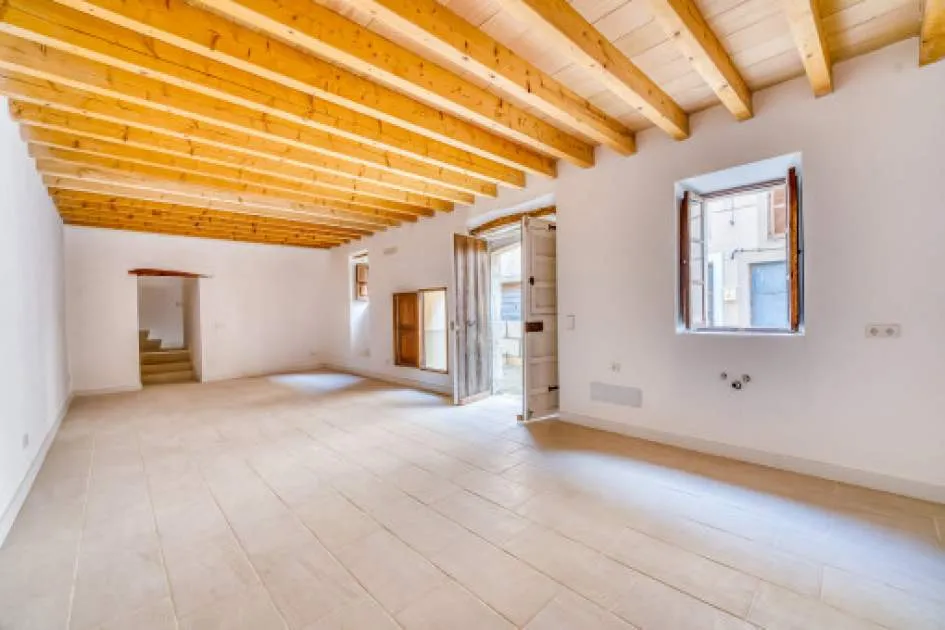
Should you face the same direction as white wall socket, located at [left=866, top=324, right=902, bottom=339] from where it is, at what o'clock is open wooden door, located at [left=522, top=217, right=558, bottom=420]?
The open wooden door is roughly at 3 o'clock from the white wall socket.

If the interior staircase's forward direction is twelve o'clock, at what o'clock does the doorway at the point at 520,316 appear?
The doorway is roughly at 11 o'clock from the interior staircase.

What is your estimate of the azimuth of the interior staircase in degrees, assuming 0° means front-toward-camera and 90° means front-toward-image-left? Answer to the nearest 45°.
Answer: approximately 0°

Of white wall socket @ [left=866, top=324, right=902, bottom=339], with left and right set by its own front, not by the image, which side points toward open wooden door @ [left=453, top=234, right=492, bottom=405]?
right

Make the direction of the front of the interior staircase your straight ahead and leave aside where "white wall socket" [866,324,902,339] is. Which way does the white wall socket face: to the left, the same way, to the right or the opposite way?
to the right

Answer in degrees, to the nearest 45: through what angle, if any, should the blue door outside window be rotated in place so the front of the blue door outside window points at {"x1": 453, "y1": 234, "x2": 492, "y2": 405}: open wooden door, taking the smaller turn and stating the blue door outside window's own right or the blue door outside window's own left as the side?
approximately 45° to the blue door outside window's own right

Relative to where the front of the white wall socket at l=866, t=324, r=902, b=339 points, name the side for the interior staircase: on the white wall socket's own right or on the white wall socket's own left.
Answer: on the white wall socket's own right

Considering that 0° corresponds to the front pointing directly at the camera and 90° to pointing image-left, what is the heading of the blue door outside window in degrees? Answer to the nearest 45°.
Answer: approximately 0°
